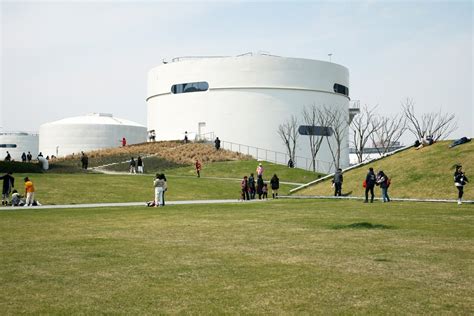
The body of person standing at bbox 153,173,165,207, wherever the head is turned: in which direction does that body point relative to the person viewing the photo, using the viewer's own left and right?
facing away from the viewer

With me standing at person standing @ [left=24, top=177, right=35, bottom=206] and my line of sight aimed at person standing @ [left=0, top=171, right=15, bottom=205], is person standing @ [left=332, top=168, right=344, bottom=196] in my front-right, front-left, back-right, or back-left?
back-right

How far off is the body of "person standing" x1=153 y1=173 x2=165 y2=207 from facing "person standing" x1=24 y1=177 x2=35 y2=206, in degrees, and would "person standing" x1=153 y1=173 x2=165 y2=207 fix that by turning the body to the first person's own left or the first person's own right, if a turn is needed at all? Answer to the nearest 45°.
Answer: approximately 90° to the first person's own left

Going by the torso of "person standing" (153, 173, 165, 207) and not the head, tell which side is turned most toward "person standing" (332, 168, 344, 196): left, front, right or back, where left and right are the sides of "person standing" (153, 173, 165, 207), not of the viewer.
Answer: right

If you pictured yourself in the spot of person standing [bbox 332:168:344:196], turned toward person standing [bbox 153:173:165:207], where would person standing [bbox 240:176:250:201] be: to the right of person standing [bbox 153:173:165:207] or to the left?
right

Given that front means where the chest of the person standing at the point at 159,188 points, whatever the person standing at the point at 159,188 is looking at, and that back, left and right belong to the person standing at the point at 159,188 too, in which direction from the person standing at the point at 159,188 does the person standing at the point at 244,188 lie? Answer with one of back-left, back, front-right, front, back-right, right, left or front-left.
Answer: front-right

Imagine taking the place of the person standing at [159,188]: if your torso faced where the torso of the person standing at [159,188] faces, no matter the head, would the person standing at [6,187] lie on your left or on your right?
on your left
